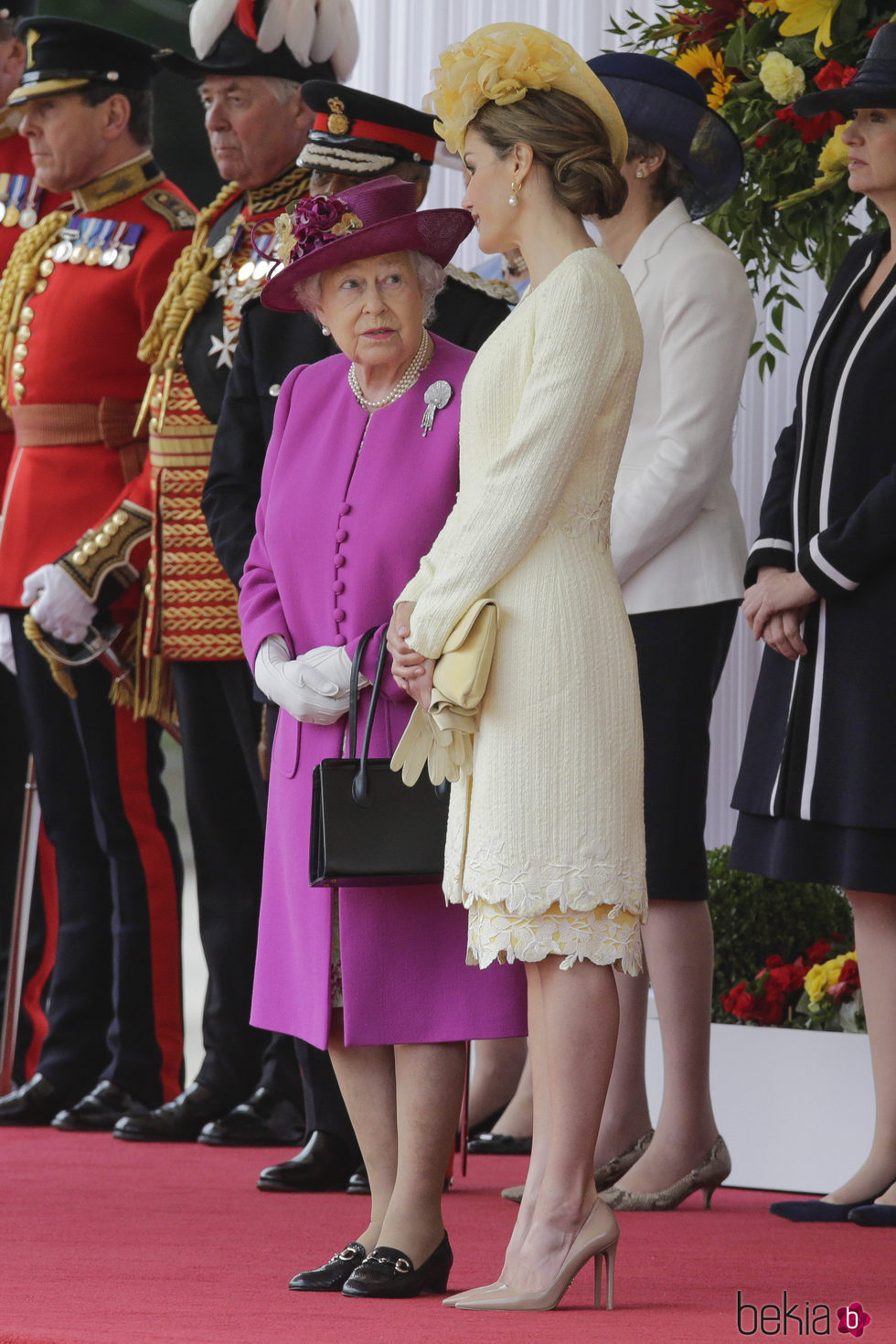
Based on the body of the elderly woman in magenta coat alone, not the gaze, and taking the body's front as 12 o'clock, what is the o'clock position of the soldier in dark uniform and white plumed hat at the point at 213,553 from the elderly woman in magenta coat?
The soldier in dark uniform and white plumed hat is roughly at 4 o'clock from the elderly woman in magenta coat.

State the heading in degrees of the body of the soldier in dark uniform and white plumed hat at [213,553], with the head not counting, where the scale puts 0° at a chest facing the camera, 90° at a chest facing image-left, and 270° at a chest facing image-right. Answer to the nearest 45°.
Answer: approximately 45°

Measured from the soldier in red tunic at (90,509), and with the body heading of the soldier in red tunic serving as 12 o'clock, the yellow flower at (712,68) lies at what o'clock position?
The yellow flower is roughly at 9 o'clock from the soldier in red tunic.

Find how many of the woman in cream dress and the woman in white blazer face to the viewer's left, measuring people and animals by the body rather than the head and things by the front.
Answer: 2

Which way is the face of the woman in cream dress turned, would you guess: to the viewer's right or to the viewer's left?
to the viewer's left

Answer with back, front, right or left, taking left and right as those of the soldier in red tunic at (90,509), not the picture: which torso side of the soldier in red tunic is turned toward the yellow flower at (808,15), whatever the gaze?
left

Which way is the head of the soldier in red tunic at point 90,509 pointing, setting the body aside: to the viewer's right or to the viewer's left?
to the viewer's left

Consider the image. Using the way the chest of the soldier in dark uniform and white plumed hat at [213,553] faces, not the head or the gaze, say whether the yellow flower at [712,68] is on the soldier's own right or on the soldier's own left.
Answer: on the soldier's own left

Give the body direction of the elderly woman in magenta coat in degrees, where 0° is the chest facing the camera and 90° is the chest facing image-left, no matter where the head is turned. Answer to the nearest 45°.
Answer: approximately 45°

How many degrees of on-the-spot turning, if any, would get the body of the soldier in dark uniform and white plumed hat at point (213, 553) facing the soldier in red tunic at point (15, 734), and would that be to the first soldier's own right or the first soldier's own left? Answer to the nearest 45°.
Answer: approximately 90° to the first soldier's own right

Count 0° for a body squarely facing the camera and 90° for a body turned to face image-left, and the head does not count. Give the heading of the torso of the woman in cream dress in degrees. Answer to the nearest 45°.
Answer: approximately 90°

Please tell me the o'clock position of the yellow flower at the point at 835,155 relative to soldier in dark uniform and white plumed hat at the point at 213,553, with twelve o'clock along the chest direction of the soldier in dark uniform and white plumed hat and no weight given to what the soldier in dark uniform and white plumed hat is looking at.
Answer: The yellow flower is roughly at 9 o'clock from the soldier in dark uniform and white plumed hat.
